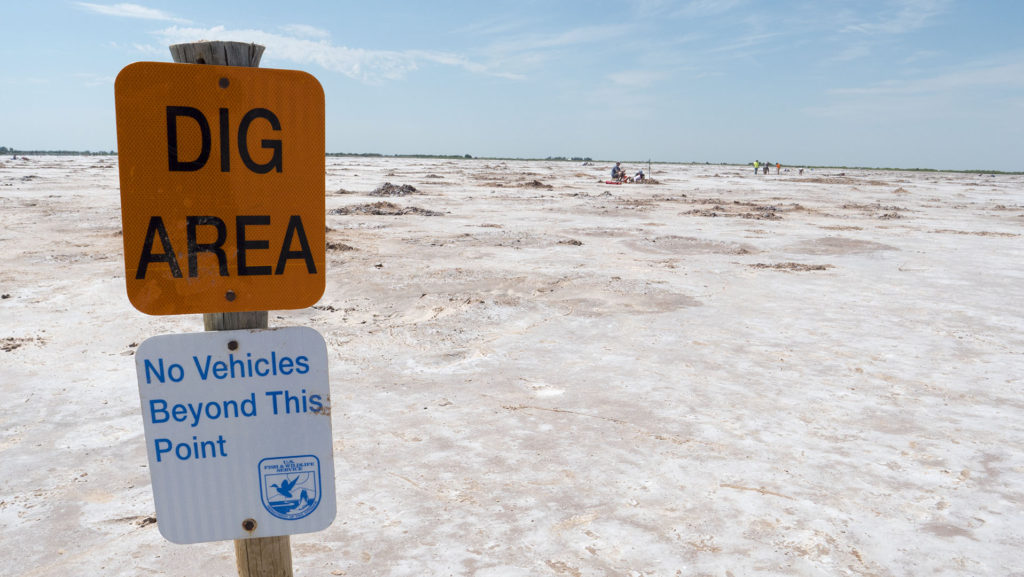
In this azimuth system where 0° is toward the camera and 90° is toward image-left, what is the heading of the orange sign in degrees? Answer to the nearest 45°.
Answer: approximately 0°

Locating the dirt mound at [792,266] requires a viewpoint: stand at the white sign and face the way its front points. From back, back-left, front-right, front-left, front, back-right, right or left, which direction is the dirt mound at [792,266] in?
back-left

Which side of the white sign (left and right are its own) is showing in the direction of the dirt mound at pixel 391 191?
back

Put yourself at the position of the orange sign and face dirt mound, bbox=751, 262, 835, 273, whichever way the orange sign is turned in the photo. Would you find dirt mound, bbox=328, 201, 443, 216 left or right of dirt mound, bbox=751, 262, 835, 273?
left

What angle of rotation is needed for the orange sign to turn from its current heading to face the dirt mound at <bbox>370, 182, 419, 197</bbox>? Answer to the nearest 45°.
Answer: approximately 180°

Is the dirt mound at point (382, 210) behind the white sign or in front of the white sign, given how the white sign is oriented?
behind

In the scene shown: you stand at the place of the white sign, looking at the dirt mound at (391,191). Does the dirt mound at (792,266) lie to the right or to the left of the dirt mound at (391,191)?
right

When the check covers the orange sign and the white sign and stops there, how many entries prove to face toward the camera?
2
